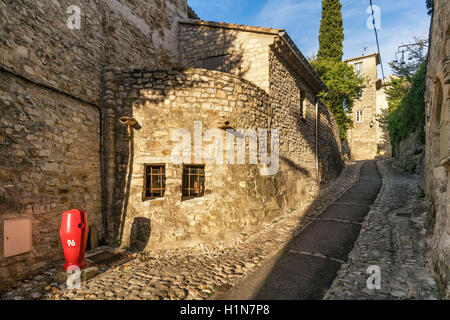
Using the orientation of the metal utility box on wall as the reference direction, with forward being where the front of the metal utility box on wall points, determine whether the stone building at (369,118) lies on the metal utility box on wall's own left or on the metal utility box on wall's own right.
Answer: on the metal utility box on wall's own left

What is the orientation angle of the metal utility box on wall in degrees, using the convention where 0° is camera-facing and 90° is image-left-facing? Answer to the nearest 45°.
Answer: approximately 315°

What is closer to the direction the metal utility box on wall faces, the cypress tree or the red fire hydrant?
the red fire hydrant

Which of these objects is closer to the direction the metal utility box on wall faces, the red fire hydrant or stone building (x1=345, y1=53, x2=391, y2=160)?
the red fire hydrant
